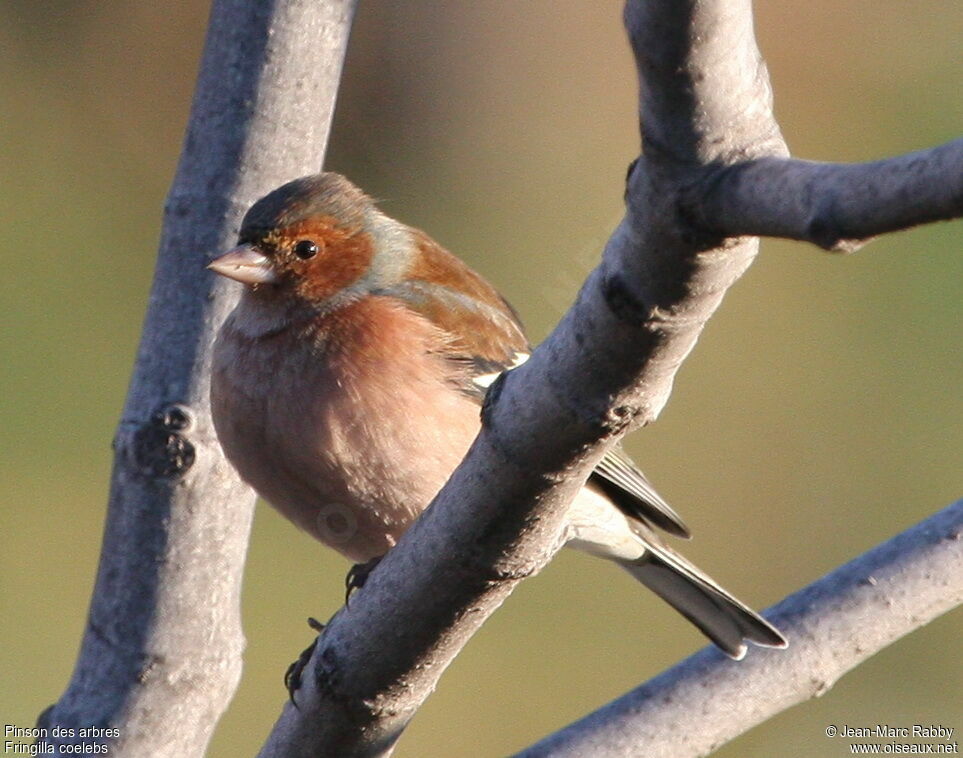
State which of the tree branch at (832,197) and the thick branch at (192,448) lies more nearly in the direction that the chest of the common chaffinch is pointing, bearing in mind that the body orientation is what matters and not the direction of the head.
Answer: the thick branch

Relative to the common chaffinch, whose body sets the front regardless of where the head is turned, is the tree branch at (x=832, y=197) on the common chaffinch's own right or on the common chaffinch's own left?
on the common chaffinch's own left

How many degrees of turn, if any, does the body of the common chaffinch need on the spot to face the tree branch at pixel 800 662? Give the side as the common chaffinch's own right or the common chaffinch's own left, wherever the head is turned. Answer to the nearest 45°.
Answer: approximately 90° to the common chaffinch's own left

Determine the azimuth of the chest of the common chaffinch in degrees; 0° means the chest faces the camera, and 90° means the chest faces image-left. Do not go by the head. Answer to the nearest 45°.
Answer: approximately 45°
